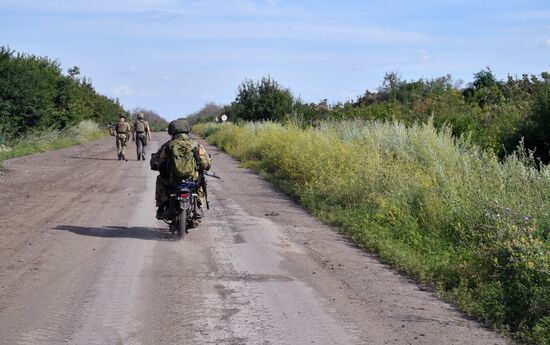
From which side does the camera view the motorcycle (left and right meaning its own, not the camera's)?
back

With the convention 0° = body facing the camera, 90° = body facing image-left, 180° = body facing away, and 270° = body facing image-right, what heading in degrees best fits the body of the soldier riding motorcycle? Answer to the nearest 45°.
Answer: approximately 180°

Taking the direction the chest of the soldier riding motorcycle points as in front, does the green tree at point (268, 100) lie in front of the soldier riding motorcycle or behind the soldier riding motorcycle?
in front
